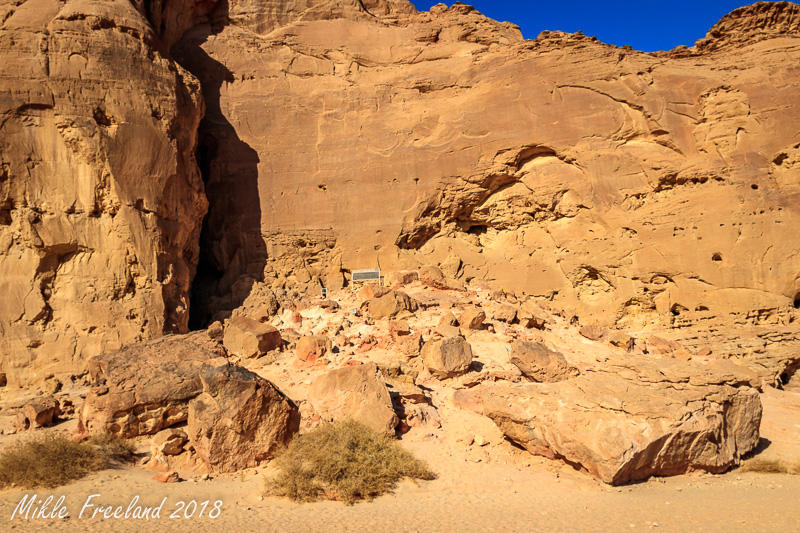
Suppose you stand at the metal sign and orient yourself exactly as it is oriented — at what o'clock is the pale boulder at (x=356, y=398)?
The pale boulder is roughly at 12 o'clock from the metal sign.

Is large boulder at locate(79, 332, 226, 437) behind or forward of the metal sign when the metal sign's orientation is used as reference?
forward

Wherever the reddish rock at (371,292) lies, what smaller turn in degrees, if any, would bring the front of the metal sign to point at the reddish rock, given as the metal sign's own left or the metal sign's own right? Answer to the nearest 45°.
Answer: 0° — it already faces it

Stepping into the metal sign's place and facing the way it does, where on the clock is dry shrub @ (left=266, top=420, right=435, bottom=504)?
The dry shrub is roughly at 12 o'clock from the metal sign.

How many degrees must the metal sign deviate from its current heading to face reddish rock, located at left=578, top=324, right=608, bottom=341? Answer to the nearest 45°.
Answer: approximately 45° to its left

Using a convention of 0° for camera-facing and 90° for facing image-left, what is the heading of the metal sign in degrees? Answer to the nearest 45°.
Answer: approximately 0°

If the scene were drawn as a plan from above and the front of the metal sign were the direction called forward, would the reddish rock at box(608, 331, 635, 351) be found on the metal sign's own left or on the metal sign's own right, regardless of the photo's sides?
on the metal sign's own left

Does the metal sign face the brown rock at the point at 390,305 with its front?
yes

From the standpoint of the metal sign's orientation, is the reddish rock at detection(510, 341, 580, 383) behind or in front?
in front

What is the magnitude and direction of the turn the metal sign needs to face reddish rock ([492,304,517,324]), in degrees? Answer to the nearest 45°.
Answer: approximately 45° to its left

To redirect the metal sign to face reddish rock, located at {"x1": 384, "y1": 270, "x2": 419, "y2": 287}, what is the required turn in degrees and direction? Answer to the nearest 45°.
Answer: approximately 45° to its left

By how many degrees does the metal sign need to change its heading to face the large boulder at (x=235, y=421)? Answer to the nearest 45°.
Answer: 0° — it already faces it

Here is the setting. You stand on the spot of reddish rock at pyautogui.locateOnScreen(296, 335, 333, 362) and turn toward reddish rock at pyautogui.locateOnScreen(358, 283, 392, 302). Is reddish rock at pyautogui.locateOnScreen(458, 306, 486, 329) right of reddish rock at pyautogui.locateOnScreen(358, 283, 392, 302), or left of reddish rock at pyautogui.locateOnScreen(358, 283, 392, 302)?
right
